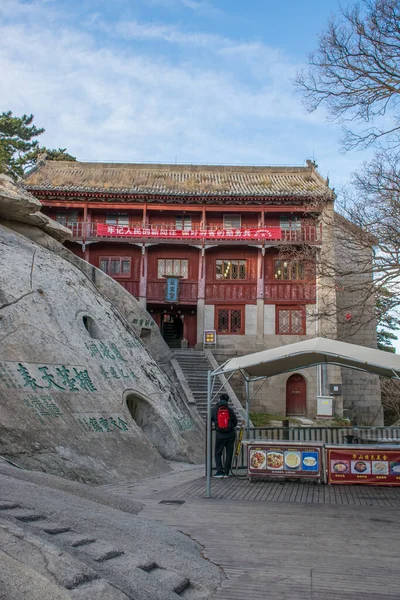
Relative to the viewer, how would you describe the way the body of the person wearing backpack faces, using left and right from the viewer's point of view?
facing away from the viewer

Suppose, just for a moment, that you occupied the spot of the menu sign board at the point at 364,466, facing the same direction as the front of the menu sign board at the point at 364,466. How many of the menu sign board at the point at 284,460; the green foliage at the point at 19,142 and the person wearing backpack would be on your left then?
0

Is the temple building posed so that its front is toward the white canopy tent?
yes

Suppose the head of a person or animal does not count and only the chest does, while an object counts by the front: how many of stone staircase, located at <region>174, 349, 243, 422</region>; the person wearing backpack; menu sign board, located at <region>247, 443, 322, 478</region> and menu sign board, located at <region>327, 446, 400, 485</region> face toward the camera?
3

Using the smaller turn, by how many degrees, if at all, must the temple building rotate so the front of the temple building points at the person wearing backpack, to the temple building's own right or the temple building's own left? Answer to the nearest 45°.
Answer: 0° — it already faces them

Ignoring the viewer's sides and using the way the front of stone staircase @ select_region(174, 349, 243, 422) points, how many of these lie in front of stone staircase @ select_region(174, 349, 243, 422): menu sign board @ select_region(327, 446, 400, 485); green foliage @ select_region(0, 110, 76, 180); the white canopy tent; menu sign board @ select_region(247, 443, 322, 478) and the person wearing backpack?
4

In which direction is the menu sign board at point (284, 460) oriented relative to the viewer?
toward the camera

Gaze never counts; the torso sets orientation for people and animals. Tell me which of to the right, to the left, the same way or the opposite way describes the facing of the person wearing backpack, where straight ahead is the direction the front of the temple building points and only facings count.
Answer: the opposite way

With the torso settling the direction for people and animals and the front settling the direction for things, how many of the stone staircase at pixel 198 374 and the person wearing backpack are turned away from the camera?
1

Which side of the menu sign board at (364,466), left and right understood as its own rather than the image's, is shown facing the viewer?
front

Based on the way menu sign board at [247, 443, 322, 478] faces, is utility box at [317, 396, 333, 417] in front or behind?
behind

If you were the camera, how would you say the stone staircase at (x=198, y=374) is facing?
facing the viewer

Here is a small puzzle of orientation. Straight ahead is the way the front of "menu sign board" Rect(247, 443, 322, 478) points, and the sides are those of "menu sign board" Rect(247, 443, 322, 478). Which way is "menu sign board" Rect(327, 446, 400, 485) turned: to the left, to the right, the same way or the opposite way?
the same way

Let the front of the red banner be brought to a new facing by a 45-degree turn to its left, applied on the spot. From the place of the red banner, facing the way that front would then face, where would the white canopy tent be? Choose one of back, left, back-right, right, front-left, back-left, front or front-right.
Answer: front-right
